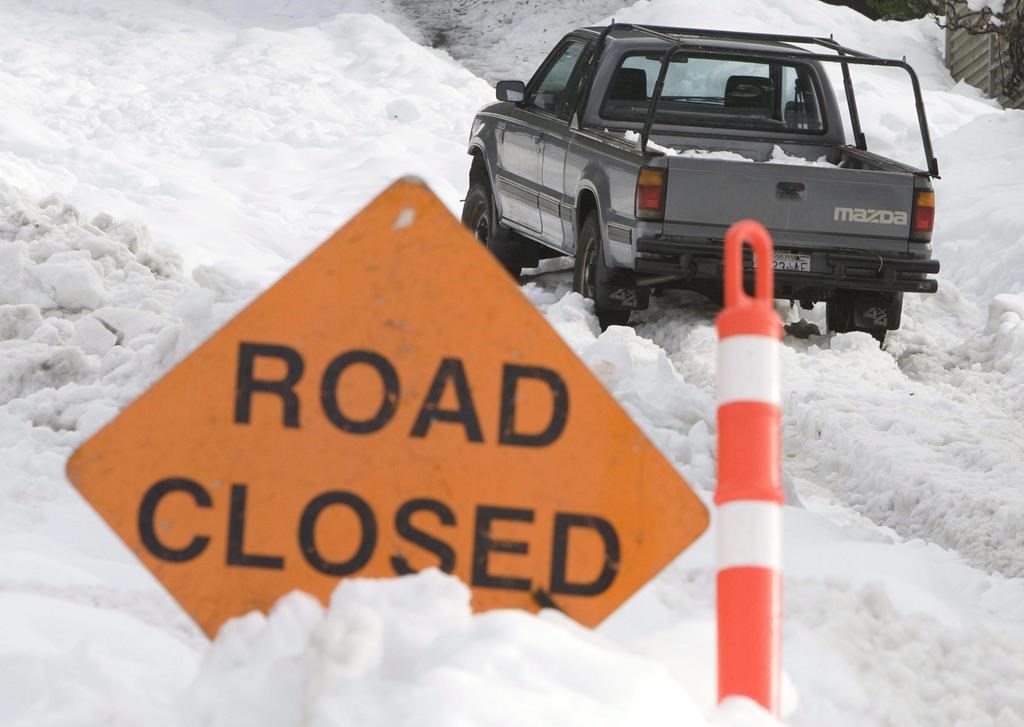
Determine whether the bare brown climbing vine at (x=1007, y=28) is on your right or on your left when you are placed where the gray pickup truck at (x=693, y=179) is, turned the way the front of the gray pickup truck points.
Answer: on your right

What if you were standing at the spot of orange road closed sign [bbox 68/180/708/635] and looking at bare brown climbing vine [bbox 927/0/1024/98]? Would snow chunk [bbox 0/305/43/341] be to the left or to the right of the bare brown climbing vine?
left

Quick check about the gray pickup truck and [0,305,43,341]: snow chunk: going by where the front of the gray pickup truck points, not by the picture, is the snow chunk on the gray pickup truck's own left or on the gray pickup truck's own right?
on the gray pickup truck's own left

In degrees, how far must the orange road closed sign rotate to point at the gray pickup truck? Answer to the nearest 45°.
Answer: approximately 180°

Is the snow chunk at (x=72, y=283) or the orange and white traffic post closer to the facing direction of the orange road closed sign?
the orange and white traffic post

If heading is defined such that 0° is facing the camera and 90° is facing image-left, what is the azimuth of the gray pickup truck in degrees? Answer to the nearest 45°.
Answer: approximately 135°

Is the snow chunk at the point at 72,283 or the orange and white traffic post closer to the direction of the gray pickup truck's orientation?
the snow chunk

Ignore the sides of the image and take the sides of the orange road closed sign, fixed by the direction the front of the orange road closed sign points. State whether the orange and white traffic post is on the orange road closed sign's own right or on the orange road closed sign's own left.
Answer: on the orange road closed sign's own left

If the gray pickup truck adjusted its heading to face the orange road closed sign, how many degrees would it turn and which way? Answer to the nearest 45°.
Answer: approximately 135° to its left

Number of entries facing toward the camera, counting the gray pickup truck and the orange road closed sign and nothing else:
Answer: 1

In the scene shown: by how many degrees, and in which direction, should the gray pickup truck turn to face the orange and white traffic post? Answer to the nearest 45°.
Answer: approximately 135° to its left
